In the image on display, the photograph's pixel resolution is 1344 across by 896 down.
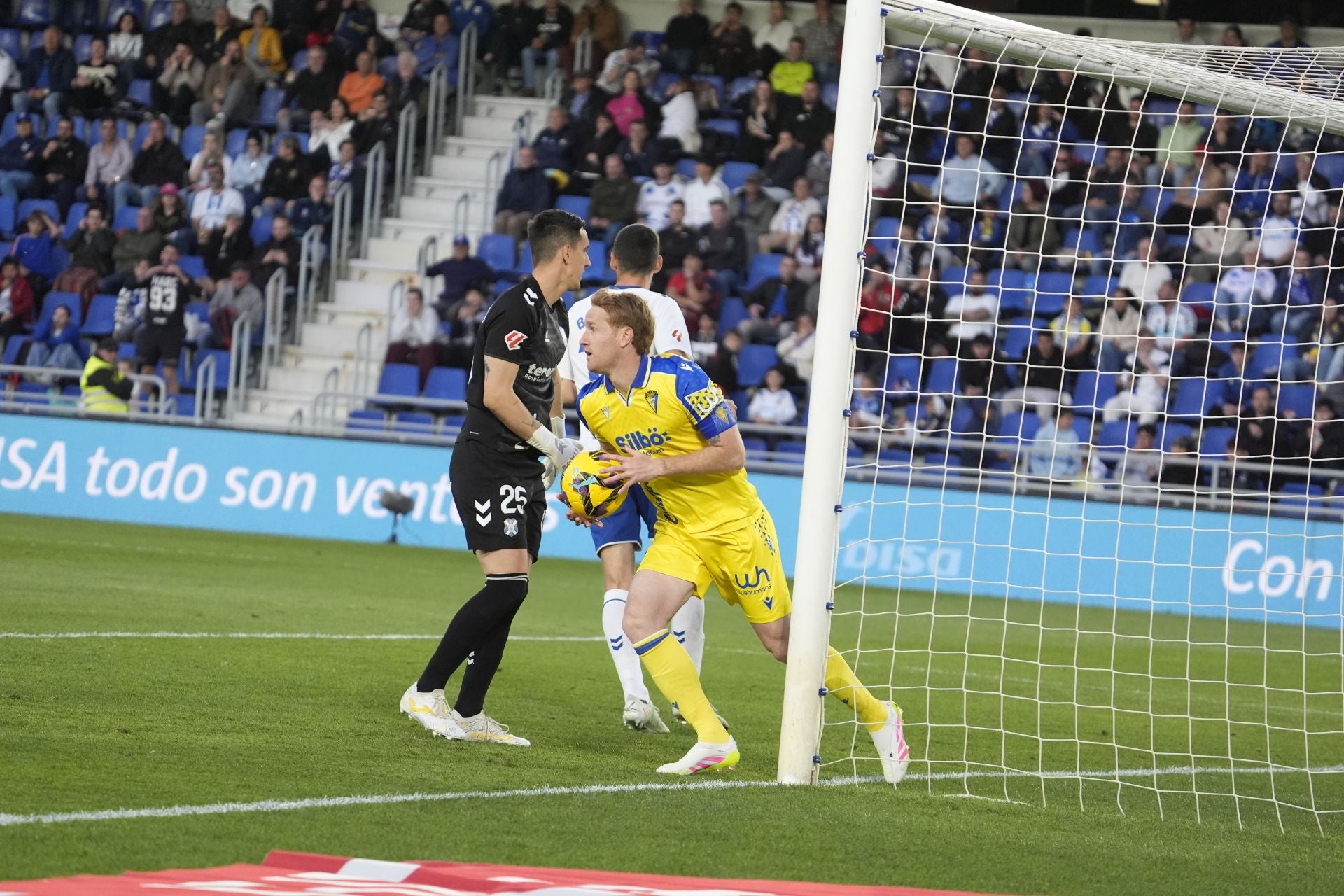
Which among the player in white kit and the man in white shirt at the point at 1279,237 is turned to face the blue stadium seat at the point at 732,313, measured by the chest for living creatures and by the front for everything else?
the player in white kit

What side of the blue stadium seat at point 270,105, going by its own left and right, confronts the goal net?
front

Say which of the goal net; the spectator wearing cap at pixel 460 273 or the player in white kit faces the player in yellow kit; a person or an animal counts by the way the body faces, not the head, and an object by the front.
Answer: the spectator wearing cap

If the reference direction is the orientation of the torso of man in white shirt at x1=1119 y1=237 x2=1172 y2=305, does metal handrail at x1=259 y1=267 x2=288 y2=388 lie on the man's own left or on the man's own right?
on the man's own right

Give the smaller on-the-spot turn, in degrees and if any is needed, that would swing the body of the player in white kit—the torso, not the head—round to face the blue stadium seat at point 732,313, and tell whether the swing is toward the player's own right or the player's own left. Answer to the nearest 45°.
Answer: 0° — they already face it

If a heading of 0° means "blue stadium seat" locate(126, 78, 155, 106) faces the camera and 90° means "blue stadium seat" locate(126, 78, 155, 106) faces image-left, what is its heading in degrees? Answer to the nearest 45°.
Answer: approximately 45°

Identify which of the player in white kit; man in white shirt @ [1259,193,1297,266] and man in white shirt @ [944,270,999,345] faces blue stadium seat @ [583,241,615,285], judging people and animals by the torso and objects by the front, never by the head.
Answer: the player in white kit

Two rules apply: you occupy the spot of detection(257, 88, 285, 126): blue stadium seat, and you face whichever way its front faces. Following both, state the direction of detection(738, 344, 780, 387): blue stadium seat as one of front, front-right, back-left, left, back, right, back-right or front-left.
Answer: left

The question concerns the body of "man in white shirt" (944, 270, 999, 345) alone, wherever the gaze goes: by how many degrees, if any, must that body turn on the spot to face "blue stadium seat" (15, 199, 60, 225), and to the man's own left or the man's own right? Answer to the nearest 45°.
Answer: approximately 90° to the man's own right

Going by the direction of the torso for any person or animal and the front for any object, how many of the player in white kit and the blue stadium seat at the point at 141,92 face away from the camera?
1

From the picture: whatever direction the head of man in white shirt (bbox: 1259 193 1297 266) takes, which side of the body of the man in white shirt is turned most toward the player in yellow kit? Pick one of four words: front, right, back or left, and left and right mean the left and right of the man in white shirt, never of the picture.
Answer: front

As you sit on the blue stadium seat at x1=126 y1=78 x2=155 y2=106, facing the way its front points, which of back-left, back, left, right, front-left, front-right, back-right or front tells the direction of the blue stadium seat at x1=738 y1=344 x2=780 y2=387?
left

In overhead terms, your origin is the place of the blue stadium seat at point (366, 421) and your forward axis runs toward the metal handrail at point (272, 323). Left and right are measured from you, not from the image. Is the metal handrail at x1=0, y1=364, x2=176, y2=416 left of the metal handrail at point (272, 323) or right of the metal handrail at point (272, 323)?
left

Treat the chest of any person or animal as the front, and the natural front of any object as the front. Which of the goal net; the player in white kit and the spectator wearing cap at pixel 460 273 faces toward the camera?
the spectator wearing cap

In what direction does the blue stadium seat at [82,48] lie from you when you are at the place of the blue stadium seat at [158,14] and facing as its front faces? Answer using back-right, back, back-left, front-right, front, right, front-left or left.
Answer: front-right

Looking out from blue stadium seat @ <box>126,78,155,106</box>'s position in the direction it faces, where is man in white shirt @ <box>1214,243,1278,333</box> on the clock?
The man in white shirt is roughly at 9 o'clock from the blue stadium seat.
